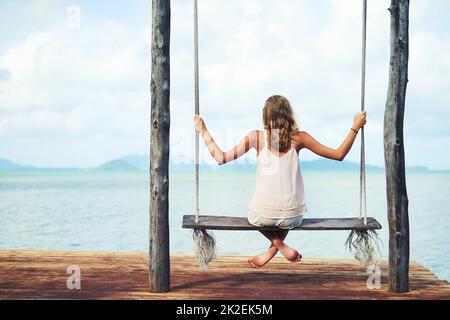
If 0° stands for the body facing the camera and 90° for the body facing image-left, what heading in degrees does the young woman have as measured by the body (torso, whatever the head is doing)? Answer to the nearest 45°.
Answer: approximately 180°

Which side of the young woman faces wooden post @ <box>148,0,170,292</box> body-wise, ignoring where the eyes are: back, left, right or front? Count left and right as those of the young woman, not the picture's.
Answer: left

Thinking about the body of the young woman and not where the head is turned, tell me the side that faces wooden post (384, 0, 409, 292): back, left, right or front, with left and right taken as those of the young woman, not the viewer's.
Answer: right

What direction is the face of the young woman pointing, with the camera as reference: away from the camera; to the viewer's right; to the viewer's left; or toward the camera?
away from the camera
